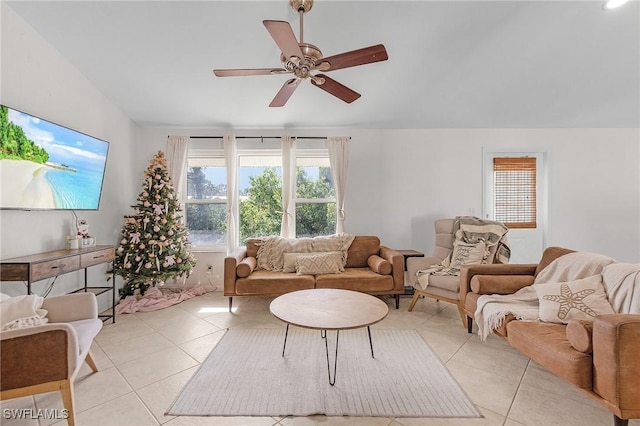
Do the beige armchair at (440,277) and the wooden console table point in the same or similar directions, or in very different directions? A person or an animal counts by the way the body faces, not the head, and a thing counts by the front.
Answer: very different directions

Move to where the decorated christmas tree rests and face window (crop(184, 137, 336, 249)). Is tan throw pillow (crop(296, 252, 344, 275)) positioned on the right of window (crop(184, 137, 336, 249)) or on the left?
right

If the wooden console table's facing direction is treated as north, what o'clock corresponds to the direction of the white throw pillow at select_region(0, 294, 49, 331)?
The white throw pillow is roughly at 2 o'clock from the wooden console table.

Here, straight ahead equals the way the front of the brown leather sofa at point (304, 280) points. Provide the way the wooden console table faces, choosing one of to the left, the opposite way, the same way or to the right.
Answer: to the left

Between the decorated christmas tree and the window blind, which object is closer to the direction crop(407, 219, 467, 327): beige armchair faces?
the decorated christmas tree

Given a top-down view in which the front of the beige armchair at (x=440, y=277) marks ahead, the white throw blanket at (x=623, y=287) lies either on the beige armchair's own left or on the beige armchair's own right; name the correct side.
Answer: on the beige armchair's own left

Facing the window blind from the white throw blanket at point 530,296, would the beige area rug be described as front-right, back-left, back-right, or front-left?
back-left

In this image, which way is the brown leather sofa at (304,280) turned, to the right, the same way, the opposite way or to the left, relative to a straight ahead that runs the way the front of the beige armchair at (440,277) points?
to the left

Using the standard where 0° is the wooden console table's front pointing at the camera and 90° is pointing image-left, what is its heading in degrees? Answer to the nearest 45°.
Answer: approximately 315°

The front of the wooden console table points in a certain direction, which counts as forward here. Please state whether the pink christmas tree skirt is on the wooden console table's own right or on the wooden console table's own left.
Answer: on the wooden console table's own left

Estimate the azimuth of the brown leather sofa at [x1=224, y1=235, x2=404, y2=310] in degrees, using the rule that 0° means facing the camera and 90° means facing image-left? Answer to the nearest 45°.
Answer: approximately 0°

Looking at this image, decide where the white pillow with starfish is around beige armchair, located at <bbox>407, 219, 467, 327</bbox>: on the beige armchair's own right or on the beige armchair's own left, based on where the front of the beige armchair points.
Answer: on the beige armchair's own left

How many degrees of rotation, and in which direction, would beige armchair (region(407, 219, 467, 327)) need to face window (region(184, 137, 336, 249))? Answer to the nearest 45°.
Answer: approximately 45° to its right
